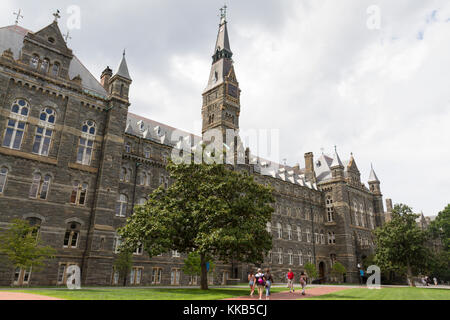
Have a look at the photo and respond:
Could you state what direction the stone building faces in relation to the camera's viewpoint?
facing the viewer and to the right of the viewer

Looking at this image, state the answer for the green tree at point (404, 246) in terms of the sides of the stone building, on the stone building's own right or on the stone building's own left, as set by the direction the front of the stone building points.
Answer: on the stone building's own left

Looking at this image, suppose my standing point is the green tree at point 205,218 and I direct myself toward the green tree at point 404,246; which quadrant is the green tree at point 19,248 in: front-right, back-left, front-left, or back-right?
back-left

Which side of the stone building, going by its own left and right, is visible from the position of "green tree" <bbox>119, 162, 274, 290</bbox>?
front
